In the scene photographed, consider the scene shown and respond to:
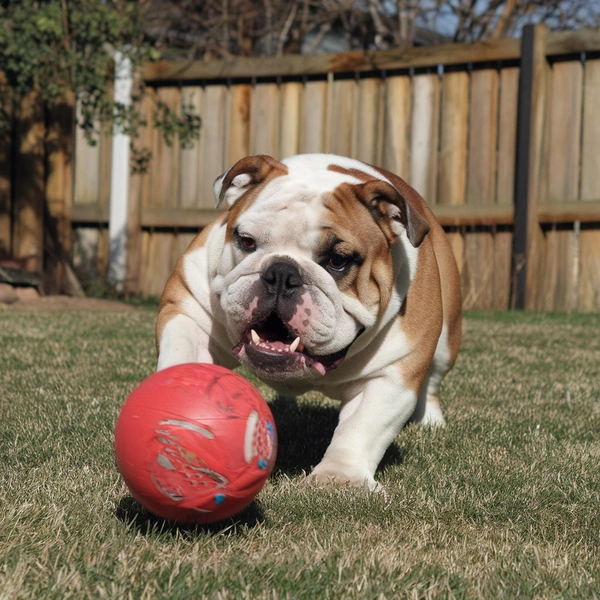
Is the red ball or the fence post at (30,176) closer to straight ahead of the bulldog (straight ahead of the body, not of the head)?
the red ball

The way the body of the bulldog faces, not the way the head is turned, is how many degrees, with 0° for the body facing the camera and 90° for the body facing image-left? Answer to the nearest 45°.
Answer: approximately 45°

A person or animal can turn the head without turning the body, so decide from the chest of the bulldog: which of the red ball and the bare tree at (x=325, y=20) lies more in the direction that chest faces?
the red ball

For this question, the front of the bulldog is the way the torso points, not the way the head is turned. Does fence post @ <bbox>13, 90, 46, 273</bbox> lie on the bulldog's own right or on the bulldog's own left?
on the bulldog's own right

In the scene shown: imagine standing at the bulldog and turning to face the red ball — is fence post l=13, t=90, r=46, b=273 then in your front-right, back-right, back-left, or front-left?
back-right

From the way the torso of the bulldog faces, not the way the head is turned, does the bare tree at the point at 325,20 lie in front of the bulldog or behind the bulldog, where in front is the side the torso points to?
behind

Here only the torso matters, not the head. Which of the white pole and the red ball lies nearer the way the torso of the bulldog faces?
the red ball

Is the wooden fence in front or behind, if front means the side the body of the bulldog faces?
behind

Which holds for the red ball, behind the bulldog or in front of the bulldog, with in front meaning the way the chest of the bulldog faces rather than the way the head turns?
in front
